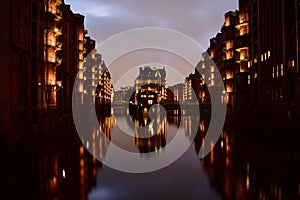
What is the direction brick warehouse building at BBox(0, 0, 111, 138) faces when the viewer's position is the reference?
facing to the right of the viewer
